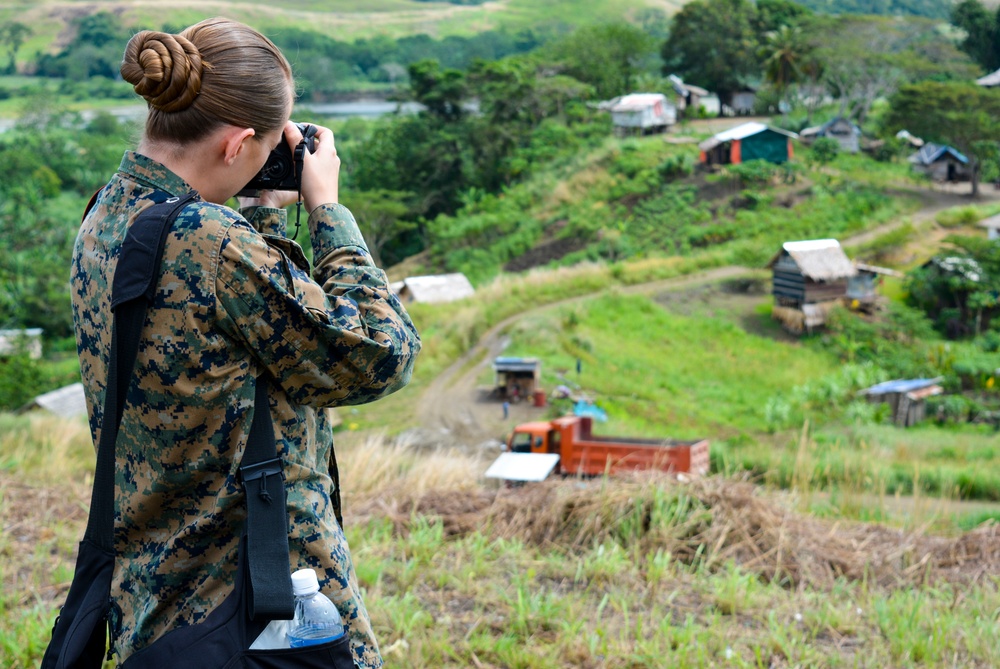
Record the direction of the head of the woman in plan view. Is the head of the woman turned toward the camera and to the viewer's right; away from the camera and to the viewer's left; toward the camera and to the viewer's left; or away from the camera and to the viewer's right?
away from the camera and to the viewer's right

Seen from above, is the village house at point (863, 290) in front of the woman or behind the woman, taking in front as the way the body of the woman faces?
in front

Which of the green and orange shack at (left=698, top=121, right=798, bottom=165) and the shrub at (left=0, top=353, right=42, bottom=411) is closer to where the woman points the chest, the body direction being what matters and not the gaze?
the green and orange shack

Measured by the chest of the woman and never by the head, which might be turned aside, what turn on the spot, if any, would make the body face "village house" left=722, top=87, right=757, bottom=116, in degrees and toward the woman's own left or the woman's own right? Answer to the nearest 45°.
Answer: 0° — they already face it

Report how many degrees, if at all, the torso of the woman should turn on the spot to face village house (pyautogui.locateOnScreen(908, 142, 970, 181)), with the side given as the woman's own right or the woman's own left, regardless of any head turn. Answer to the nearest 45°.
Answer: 0° — they already face it

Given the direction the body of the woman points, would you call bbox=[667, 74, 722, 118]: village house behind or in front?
in front

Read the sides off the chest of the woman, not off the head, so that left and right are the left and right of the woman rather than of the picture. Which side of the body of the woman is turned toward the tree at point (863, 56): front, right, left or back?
front

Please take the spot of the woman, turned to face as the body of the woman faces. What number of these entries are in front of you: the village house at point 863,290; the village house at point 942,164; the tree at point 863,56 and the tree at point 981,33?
4

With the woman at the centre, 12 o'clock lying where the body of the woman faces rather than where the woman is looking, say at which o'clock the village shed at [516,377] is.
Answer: The village shed is roughly at 11 o'clock from the woman.

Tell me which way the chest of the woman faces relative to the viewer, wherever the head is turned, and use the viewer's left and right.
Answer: facing away from the viewer and to the right of the viewer

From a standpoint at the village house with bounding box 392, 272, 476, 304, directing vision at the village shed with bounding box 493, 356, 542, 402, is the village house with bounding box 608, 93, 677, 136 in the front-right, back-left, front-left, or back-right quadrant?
back-left

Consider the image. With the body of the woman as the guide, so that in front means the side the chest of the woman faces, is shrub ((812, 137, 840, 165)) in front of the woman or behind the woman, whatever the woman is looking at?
in front

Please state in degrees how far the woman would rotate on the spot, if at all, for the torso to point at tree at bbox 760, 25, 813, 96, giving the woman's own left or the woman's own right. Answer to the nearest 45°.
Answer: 0° — they already face it
